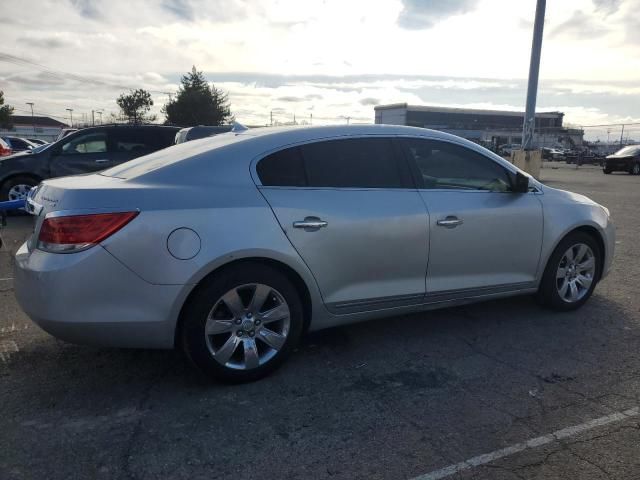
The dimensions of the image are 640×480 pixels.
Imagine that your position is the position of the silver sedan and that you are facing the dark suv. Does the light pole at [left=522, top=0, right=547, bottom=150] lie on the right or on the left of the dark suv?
right

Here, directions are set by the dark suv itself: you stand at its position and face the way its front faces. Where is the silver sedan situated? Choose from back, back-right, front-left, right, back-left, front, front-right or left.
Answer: left

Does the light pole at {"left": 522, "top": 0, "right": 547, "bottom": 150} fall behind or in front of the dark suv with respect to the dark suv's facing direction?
behind

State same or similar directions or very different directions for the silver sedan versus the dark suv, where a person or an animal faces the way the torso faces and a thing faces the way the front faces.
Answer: very different directions

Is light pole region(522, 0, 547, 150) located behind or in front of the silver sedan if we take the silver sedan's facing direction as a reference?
in front

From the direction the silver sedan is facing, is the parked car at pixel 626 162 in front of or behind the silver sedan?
in front

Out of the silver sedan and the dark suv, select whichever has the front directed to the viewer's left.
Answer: the dark suv

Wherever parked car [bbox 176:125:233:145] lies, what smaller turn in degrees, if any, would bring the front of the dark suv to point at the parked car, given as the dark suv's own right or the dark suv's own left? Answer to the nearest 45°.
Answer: approximately 135° to the dark suv's own right

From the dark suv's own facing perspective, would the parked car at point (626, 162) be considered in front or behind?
behind

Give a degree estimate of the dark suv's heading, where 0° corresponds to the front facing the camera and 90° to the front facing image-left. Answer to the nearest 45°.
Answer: approximately 90°

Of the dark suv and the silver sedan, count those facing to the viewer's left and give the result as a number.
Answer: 1

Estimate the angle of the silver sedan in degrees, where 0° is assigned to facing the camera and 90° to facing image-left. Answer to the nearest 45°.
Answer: approximately 225°
